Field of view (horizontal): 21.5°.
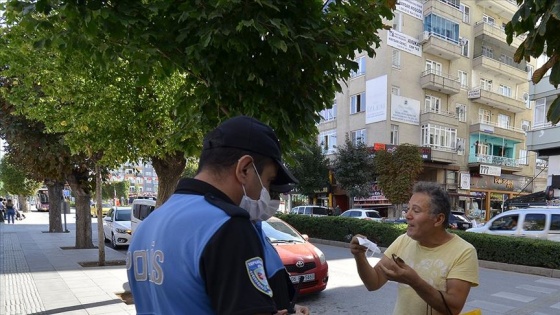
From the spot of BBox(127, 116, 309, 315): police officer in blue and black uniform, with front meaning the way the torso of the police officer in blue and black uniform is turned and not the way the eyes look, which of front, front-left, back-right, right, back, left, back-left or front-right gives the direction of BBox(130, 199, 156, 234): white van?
front-left

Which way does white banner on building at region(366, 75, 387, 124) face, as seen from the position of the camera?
facing the viewer and to the left of the viewer

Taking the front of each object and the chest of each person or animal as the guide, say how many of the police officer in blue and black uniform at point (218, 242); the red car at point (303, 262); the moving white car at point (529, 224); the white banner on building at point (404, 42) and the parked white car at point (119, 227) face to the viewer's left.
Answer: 1

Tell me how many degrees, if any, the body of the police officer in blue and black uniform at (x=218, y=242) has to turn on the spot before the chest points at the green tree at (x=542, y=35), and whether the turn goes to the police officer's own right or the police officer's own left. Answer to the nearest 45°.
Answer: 0° — they already face it

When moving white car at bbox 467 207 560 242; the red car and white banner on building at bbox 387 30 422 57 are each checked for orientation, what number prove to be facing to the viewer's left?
1

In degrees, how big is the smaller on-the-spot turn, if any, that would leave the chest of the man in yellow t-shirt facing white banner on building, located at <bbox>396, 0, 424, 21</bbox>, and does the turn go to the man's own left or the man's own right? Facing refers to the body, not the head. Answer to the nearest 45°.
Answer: approximately 135° to the man's own right

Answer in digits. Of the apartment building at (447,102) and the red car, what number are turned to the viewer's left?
0

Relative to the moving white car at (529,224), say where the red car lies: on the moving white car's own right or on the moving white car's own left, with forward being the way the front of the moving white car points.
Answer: on the moving white car's own left

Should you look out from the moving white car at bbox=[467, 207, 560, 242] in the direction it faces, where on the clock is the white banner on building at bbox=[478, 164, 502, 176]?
The white banner on building is roughly at 3 o'clock from the moving white car.

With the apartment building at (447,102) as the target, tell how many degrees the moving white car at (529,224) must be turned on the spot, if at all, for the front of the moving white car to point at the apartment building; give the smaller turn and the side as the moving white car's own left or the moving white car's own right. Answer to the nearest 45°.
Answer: approximately 90° to the moving white car's own right

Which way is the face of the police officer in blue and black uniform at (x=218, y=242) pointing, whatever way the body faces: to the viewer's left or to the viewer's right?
to the viewer's right

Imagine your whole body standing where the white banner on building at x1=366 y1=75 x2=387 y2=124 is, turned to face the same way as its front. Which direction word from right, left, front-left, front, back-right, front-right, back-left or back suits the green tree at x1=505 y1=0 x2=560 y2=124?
front-left

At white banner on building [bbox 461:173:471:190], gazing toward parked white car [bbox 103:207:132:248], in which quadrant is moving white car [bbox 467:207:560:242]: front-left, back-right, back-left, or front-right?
front-left

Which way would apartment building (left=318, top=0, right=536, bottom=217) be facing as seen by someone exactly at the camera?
facing the viewer and to the right of the viewer

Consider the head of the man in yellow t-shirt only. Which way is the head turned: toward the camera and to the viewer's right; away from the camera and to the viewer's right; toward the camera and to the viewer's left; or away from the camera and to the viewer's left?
toward the camera and to the viewer's left
